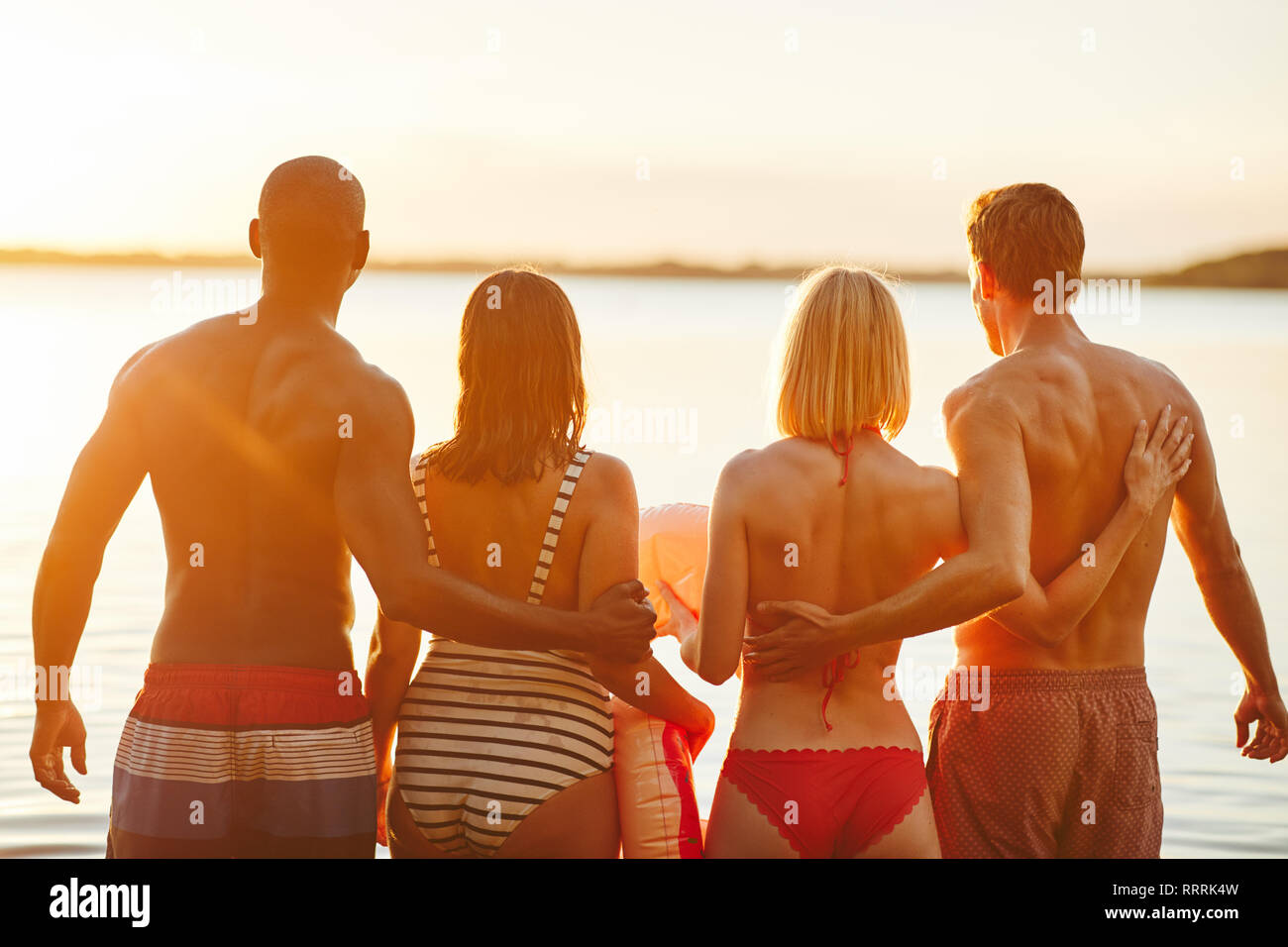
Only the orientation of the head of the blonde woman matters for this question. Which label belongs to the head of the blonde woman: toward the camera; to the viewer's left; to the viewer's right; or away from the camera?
away from the camera

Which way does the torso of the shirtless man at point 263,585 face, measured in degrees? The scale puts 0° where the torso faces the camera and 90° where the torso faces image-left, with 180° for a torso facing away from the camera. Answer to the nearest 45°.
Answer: approximately 180°

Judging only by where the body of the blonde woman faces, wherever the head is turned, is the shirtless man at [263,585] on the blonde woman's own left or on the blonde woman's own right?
on the blonde woman's own left

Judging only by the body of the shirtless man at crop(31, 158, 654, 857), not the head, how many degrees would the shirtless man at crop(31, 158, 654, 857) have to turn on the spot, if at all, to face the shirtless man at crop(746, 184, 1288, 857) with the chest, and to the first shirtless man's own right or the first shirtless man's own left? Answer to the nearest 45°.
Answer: approximately 90° to the first shirtless man's own right

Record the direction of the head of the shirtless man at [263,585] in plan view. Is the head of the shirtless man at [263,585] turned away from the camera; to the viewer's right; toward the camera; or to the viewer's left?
away from the camera

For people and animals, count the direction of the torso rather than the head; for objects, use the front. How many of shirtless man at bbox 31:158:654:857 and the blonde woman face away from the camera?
2

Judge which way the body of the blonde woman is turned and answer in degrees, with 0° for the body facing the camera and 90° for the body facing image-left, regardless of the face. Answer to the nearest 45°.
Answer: approximately 180°

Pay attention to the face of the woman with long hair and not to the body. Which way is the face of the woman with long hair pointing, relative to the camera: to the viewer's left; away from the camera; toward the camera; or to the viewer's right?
away from the camera
